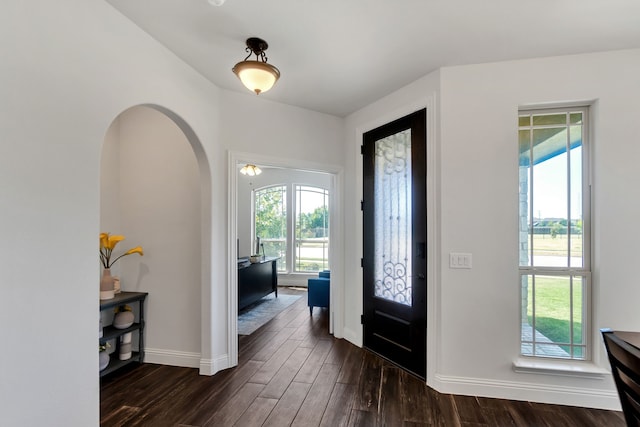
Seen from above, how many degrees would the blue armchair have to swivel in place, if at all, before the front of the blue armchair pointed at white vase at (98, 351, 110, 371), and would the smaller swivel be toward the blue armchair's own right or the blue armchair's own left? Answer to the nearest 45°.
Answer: approximately 45° to the blue armchair's own left

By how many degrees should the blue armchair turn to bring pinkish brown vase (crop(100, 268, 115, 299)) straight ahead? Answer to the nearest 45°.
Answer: approximately 45° to its left

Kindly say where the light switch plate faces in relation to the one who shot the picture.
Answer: facing the viewer

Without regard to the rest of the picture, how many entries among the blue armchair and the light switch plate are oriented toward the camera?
1

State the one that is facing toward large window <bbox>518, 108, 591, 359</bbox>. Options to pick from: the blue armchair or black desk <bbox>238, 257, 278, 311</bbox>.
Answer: the black desk

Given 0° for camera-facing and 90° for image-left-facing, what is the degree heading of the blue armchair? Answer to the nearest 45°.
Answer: approximately 90°

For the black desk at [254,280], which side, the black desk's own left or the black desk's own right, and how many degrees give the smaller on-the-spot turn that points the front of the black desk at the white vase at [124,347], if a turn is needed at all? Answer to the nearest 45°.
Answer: approximately 90° to the black desk's own right

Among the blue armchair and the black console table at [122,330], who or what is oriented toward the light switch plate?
the black console table

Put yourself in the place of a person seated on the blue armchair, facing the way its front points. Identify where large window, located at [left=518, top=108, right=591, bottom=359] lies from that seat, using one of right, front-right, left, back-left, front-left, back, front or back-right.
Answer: back-left

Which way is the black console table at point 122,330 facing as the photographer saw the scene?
facing the viewer and to the right of the viewer

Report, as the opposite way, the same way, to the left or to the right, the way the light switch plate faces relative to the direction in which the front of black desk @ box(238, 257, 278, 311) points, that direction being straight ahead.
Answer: to the right

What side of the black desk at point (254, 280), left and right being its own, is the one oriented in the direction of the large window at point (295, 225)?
left
